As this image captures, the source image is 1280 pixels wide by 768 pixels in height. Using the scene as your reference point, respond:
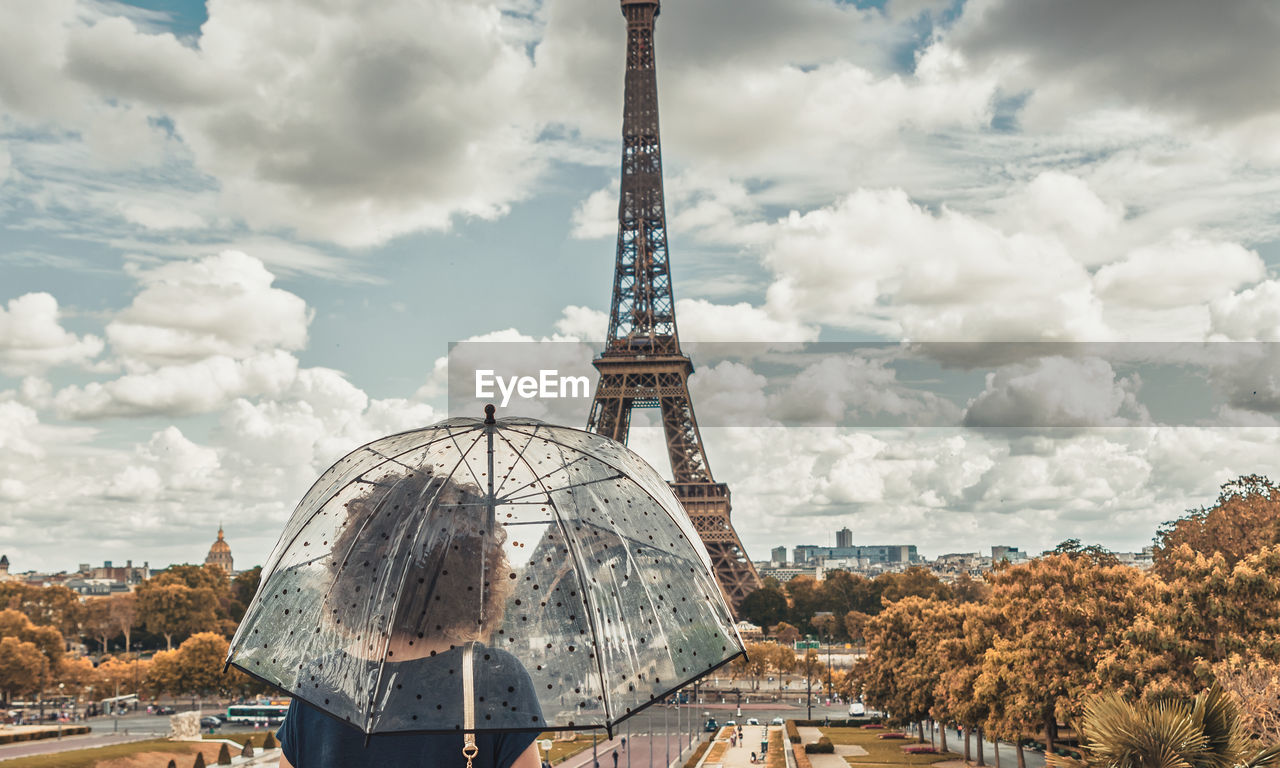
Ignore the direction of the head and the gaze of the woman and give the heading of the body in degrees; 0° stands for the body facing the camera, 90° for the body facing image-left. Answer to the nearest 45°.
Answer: approximately 180°

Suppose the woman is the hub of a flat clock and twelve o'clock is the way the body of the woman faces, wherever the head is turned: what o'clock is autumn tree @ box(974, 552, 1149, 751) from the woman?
The autumn tree is roughly at 1 o'clock from the woman.

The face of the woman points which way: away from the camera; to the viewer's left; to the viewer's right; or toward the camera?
away from the camera

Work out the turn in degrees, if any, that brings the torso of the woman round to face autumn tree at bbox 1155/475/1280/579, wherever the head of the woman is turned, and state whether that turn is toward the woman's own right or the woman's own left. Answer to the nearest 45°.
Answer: approximately 45° to the woman's own right

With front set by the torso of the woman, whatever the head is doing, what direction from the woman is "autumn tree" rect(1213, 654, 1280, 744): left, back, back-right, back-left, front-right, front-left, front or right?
front-right
